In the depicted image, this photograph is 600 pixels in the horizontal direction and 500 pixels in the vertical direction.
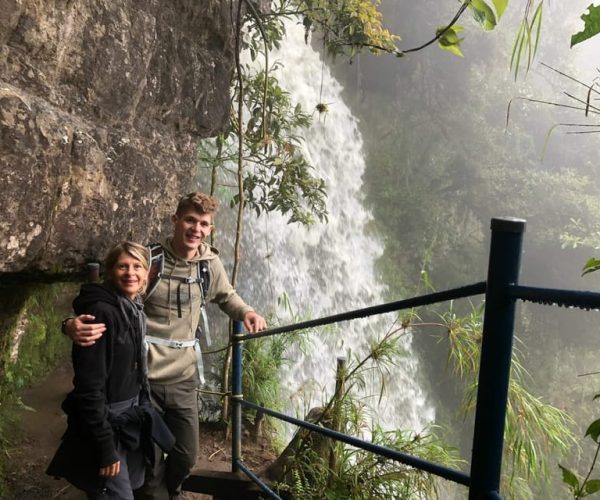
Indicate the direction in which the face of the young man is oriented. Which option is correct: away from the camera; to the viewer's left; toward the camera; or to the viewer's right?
toward the camera

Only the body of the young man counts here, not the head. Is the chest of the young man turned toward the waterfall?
no

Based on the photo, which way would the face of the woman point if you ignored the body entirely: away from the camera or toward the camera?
toward the camera

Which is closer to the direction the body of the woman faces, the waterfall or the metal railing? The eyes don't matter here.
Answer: the metal railing

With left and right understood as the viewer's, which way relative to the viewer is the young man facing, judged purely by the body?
facing the viewer

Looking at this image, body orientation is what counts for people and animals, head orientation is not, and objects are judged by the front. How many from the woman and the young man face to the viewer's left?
0

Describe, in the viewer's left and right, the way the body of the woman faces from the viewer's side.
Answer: facing the viewer and to the right of the viewer
